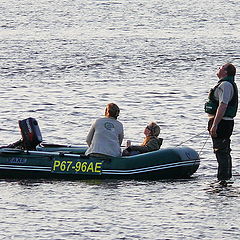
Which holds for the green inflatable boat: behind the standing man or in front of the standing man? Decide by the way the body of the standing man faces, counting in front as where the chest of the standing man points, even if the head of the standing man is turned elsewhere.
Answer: in front

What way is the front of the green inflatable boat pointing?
to the viewer's right

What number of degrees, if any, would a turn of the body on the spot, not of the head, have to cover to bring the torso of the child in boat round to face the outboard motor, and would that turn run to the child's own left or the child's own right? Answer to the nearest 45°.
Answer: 0° — they already face it

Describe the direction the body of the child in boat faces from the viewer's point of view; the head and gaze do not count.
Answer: to the viewer's left

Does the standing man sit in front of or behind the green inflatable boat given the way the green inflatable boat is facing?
in front

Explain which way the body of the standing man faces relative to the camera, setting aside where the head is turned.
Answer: to the viewer's left

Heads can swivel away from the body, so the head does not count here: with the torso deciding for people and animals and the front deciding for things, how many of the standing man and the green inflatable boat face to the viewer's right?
1

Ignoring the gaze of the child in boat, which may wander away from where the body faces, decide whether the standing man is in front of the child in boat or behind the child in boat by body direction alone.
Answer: behind

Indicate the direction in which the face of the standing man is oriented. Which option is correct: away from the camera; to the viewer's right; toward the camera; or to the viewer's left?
to the viewer's left
